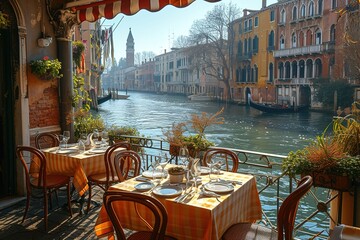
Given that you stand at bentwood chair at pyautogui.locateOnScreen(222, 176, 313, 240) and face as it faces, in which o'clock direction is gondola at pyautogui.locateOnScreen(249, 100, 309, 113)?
The gondola is roughly at 3 o'clock from the bentwood chair.

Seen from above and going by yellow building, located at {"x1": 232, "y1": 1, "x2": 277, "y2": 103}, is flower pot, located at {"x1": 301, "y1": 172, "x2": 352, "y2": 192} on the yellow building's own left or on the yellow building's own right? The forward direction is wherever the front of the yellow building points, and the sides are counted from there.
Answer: on the yellow building's own left

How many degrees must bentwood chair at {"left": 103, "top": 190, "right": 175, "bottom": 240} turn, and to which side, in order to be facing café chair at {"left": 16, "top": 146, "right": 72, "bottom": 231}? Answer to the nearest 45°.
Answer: approximately 90° to its left

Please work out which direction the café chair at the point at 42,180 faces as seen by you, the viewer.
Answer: facing away from the viewer and to the right of the viewer

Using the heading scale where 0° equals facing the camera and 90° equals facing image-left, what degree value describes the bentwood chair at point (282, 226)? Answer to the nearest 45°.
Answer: approximately 90°

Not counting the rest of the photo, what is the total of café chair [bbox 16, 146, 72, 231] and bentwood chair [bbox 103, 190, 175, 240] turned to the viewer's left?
0
